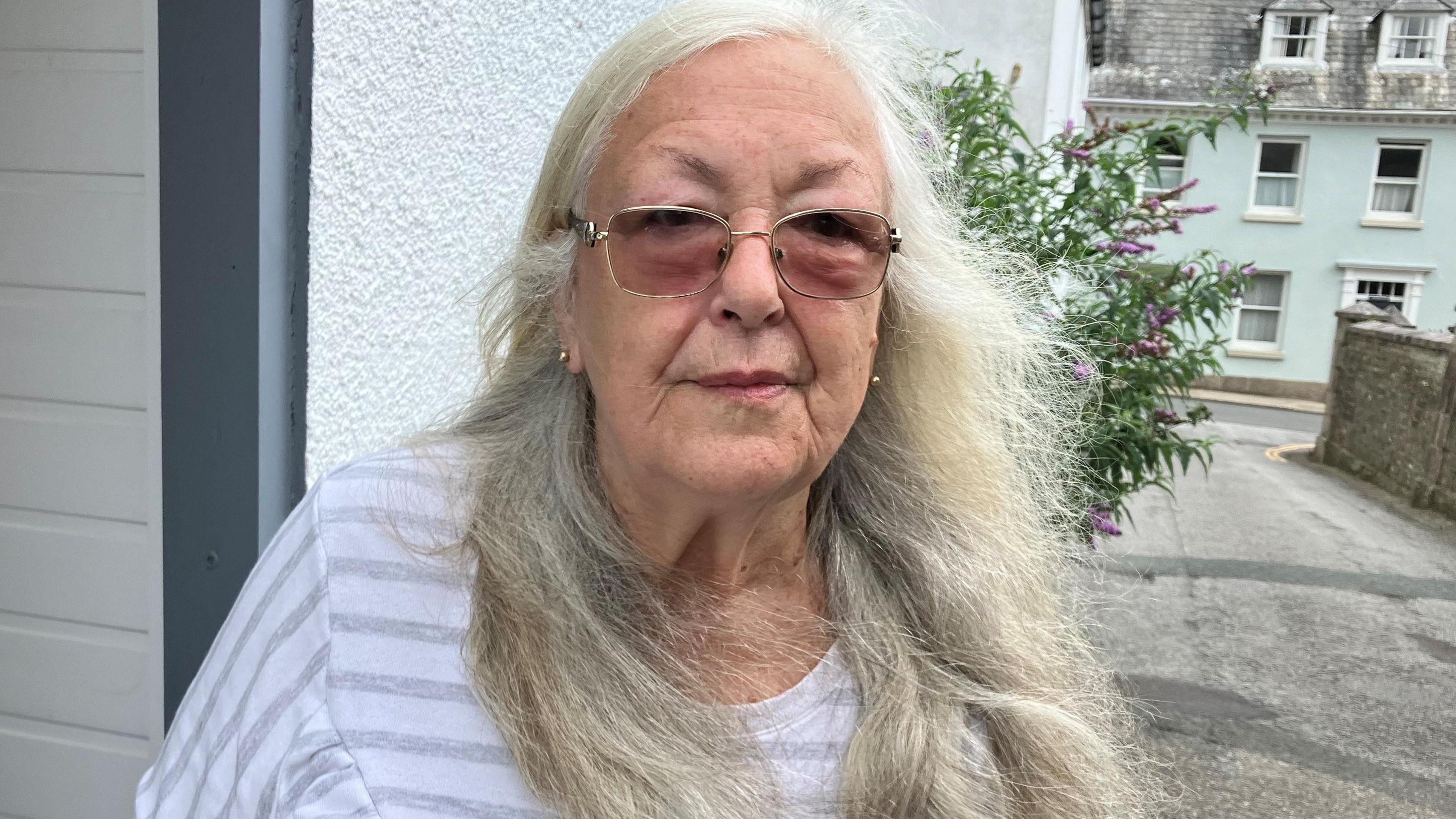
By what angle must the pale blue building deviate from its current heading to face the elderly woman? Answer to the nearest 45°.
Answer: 0° — it already faces them

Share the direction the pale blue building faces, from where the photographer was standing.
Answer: facing the viewer

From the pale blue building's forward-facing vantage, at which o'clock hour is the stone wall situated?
The stone wall is roughly at 12 o'clock from the pale blue building.

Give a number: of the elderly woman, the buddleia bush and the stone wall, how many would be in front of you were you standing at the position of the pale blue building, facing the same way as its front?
3

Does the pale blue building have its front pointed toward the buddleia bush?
yes
